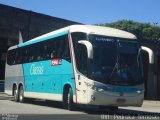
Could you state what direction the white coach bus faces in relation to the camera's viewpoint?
facing the viewer and to the right of the viewer
